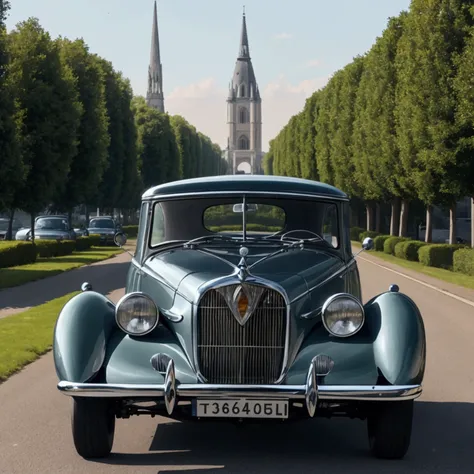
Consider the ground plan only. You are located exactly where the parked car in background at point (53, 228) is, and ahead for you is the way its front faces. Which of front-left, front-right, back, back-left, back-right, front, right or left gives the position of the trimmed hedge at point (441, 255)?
front-left

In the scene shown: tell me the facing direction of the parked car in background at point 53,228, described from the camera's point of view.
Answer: facing the viewer

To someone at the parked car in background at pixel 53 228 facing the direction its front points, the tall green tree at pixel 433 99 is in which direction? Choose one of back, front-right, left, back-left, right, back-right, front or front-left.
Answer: front-left

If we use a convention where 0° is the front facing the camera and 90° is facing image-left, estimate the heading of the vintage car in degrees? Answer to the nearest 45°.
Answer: approximately 0°

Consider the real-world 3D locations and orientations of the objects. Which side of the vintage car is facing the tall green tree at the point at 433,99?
back

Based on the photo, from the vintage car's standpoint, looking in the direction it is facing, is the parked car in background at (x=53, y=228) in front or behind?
behind

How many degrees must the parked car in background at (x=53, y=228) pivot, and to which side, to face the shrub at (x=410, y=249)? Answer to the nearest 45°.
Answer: approximately 45° to its left
